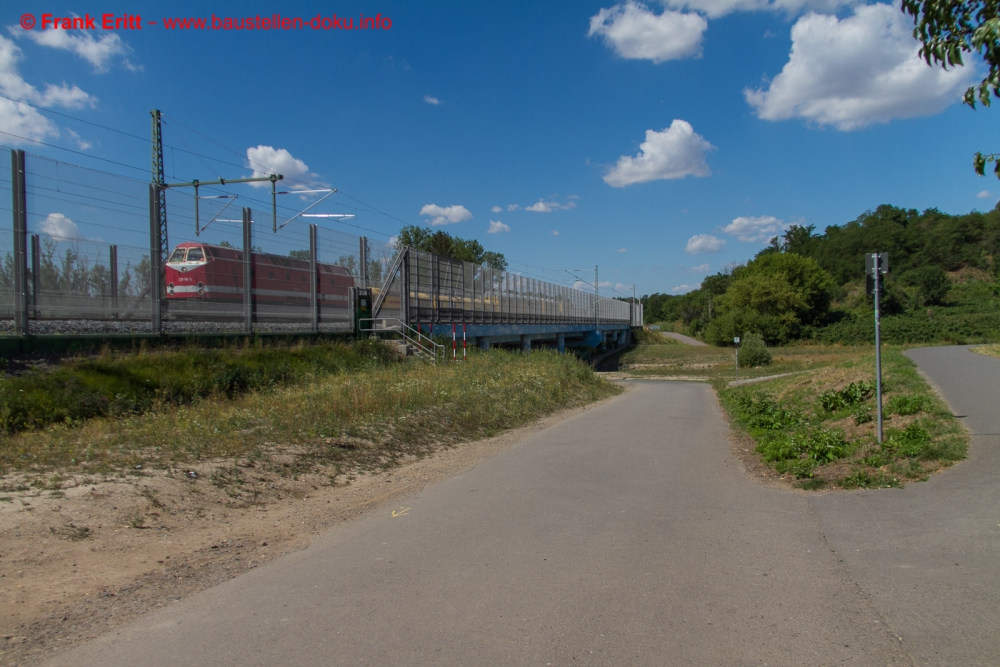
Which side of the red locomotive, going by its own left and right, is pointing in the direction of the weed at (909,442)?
left

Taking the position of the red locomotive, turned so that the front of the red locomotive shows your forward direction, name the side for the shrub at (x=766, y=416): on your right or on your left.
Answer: on your left

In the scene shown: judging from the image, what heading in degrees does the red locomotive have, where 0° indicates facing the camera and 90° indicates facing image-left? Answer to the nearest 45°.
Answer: approximately 45°

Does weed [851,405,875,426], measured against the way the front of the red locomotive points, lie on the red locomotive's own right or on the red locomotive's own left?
on the red locomotive's own left

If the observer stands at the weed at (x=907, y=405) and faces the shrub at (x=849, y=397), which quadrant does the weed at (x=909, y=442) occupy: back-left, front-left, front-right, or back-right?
back-left

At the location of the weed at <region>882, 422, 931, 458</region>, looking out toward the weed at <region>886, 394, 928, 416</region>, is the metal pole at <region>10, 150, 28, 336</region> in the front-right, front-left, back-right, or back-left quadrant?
back-left

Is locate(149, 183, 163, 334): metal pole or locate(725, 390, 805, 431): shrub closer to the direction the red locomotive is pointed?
the metal pole

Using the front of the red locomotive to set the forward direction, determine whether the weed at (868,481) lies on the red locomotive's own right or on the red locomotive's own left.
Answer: on the red locomotive's own left
